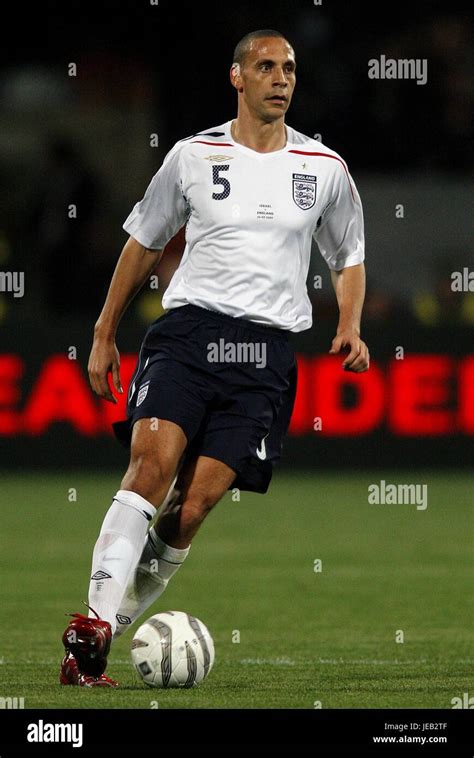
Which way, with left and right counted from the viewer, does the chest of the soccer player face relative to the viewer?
facing the viewer

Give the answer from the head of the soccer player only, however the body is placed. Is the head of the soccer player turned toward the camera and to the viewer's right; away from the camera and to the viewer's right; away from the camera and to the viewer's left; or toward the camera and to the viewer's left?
toward the camera and to the viewer's right
